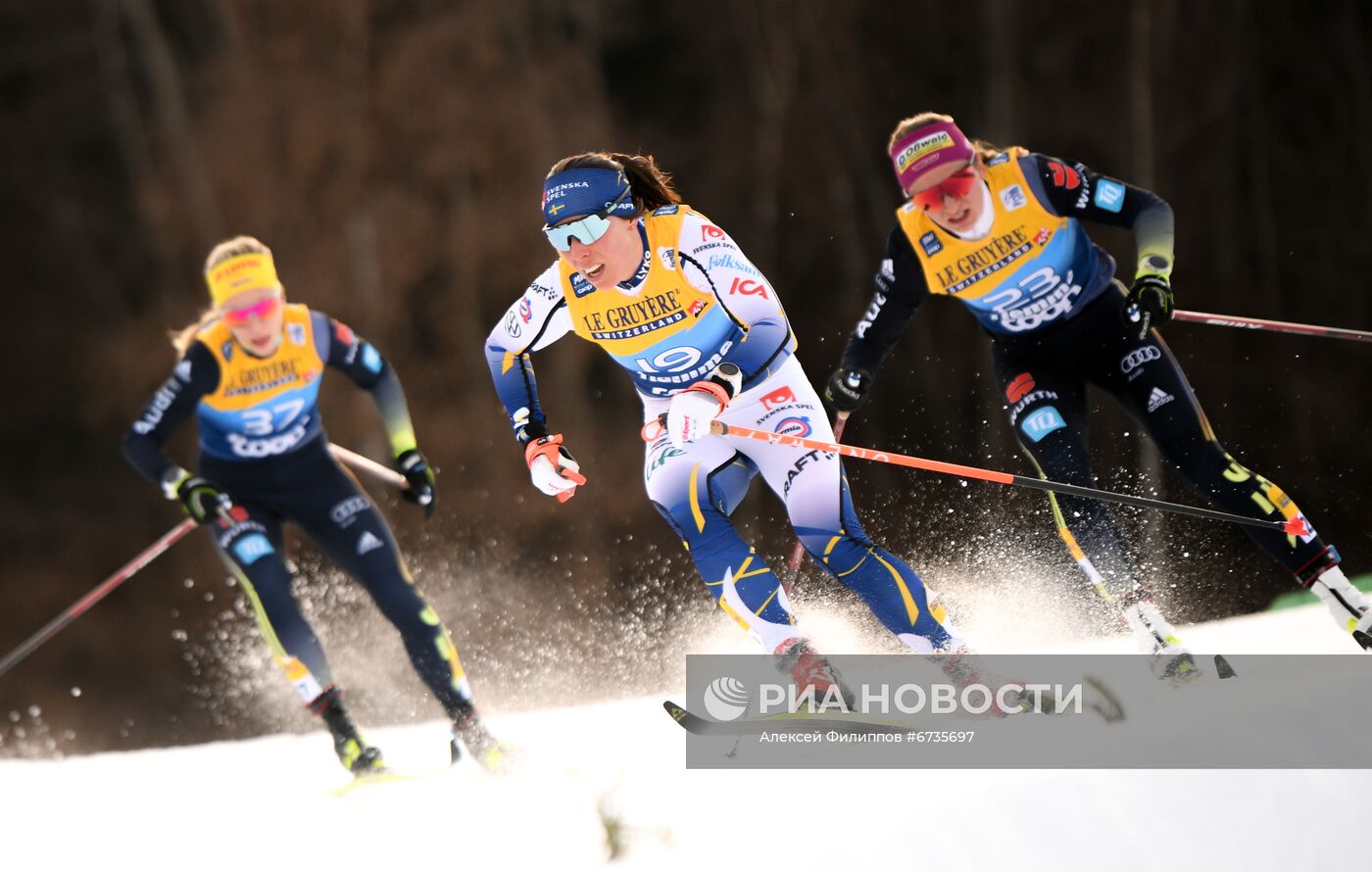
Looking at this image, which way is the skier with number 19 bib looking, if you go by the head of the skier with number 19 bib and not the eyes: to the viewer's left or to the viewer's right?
to the viewer's left

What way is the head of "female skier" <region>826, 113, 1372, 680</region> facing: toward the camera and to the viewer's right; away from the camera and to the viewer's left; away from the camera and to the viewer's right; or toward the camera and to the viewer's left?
toward the camera and to the viewer's left

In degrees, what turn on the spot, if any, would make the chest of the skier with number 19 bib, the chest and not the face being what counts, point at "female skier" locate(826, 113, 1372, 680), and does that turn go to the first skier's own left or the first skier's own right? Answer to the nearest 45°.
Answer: approximately 135° to the first skier's own left

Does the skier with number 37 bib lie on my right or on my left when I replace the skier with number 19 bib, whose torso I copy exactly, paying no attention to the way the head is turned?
on my right

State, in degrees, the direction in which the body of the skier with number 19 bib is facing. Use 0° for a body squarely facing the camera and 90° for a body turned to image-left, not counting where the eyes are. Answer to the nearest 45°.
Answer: approximately 45°

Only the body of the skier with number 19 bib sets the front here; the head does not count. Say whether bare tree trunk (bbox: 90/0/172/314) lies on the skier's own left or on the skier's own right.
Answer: on the skier's own right

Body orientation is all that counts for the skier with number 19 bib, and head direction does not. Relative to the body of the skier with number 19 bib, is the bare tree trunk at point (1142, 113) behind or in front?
behind
